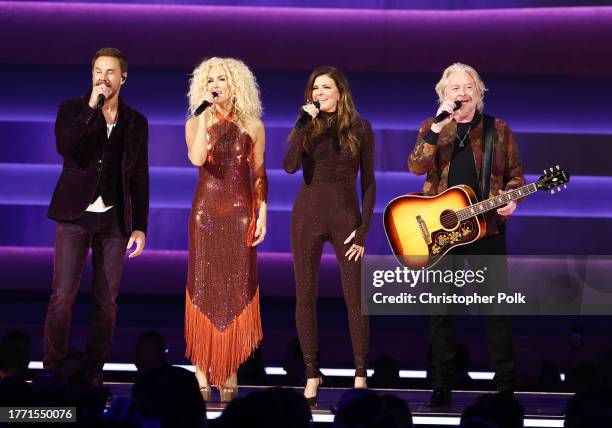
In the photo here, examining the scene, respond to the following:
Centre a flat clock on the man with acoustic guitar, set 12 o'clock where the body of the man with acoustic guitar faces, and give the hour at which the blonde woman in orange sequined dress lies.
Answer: The blonde woman in orange sequined dress is roughly at 3 o'clock from the man with acoustic guitar.

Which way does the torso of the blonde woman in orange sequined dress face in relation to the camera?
toward the camera

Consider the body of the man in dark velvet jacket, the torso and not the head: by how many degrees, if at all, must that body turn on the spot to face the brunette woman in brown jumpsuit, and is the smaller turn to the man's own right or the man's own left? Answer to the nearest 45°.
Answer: approximately 90° to the man's own left

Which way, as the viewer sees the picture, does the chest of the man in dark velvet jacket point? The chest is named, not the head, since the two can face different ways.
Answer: toward the camera

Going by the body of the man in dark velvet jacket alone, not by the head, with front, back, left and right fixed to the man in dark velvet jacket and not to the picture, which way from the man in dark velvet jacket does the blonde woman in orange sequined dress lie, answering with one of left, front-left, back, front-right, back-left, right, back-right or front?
left

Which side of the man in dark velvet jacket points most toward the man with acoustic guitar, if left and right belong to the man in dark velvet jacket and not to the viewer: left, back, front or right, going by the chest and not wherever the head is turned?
left

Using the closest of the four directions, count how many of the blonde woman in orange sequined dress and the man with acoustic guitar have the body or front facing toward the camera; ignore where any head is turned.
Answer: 2

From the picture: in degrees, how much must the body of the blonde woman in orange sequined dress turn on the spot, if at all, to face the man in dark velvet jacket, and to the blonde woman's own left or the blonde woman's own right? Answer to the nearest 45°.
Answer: approximately 90° to the blonde woman's own right

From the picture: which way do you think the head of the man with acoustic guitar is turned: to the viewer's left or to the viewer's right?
to the viewer's left
